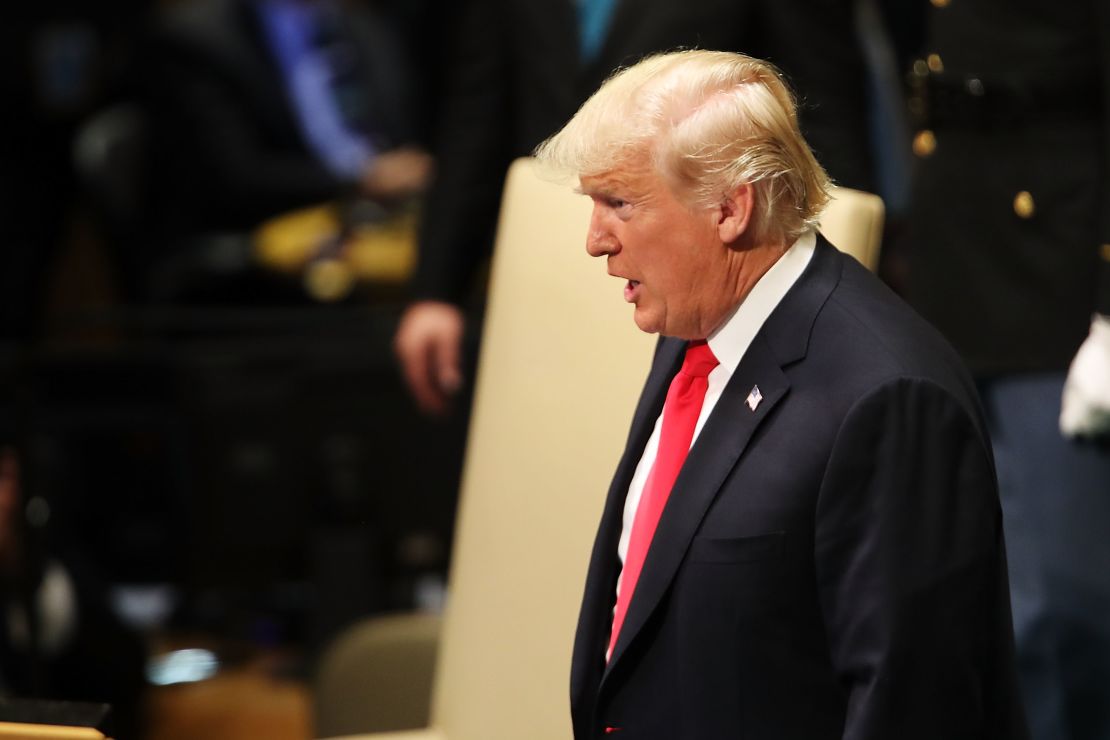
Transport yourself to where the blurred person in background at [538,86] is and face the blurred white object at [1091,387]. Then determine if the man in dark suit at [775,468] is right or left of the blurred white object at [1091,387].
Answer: right

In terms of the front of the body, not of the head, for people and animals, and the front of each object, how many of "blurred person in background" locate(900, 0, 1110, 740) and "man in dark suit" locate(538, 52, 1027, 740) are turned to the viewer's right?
0

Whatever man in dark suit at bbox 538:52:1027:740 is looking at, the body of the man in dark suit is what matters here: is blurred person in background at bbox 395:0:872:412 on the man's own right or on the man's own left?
on the man's own right

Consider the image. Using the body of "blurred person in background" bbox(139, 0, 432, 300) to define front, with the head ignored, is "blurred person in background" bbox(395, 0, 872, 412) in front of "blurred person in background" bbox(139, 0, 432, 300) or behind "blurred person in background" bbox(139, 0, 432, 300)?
in front

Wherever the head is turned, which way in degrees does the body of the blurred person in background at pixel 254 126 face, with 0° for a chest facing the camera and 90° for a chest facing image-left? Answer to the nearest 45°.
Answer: approximately 315°

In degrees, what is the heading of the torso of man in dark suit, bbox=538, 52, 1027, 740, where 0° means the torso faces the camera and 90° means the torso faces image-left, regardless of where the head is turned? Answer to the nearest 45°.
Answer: approximately 45°

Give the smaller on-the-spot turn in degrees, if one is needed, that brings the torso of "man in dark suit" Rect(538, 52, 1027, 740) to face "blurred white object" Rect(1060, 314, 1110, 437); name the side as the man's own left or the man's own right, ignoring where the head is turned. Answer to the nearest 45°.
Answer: approximately 180°

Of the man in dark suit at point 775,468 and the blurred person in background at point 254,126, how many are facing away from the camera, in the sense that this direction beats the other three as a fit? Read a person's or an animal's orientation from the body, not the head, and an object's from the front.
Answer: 0

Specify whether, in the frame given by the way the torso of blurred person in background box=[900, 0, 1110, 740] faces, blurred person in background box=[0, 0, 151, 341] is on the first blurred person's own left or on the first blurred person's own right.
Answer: on the first blurred person's own right

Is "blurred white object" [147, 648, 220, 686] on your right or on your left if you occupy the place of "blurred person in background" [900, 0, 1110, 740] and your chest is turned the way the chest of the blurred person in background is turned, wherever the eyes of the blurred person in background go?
on your right

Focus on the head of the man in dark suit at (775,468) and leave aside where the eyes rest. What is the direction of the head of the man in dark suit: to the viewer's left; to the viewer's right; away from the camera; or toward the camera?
to the viewer's left
